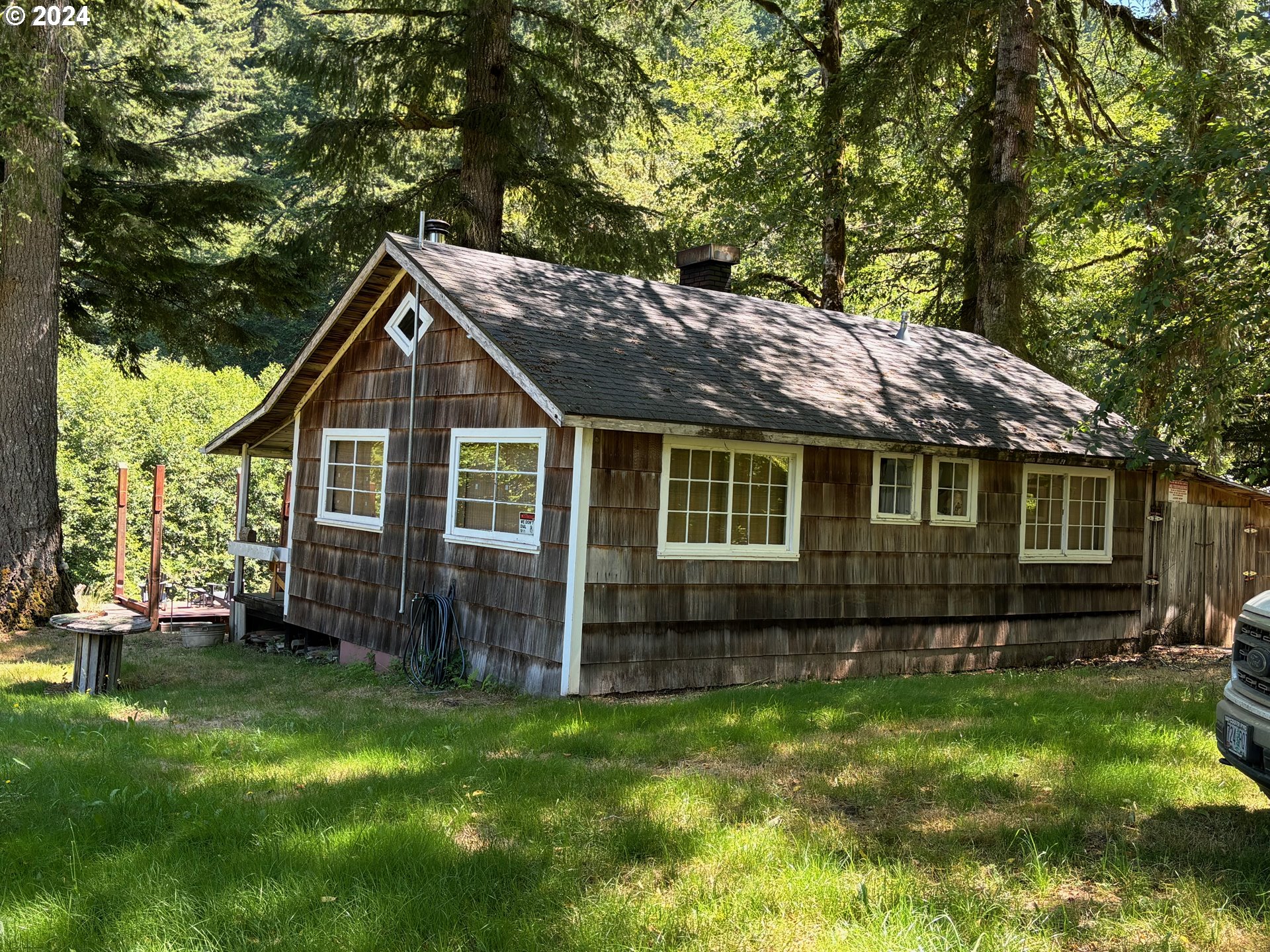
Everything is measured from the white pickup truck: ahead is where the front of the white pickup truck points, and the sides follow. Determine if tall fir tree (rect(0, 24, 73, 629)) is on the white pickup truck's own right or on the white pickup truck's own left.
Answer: on the white pickup truck's own right

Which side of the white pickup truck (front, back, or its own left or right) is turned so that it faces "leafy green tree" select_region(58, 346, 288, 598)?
right

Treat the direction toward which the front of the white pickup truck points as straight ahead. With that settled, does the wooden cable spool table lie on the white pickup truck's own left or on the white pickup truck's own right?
on the white pickup truck's own right

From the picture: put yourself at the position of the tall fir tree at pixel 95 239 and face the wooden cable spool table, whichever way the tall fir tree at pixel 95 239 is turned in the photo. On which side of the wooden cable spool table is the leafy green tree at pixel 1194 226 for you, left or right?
left

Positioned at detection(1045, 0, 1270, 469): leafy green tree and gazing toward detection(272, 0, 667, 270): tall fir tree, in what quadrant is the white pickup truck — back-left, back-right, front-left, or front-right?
back-left

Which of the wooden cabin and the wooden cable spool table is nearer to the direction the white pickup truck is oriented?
the wooden cable spool table

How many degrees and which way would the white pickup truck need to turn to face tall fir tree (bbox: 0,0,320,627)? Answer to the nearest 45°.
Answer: approximately 45° to its right

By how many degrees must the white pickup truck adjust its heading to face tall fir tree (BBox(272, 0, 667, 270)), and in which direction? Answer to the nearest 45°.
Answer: approximately 90° to its right

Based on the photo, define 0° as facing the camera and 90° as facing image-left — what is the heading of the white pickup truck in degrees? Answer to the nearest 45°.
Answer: approximately 45°

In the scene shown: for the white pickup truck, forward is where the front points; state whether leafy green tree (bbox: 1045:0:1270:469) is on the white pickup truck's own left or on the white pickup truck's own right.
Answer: on the white pickup truck's own right
